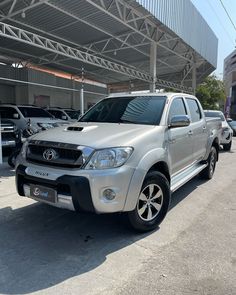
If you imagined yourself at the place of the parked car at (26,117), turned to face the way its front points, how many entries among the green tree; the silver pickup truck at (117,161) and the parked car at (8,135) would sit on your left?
1

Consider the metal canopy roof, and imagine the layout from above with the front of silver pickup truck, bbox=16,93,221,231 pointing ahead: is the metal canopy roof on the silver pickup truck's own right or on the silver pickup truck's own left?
on the silver pickup truck's own right

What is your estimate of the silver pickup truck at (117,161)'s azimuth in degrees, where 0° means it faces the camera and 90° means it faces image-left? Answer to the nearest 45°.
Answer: approximately 45°

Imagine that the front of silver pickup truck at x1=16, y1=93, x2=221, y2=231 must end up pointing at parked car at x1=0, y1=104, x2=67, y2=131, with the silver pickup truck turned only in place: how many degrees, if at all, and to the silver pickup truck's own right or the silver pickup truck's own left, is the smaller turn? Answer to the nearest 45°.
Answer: approximately 90° to the silver pickup truck's own right

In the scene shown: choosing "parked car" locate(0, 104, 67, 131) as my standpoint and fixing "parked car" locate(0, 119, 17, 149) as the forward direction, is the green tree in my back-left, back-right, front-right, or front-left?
back-left

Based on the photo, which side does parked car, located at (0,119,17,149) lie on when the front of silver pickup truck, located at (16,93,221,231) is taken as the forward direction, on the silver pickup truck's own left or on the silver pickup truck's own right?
on the silver pickup truck's own right

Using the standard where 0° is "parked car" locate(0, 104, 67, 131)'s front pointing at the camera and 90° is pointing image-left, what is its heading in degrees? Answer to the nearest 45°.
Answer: approximately 315°
